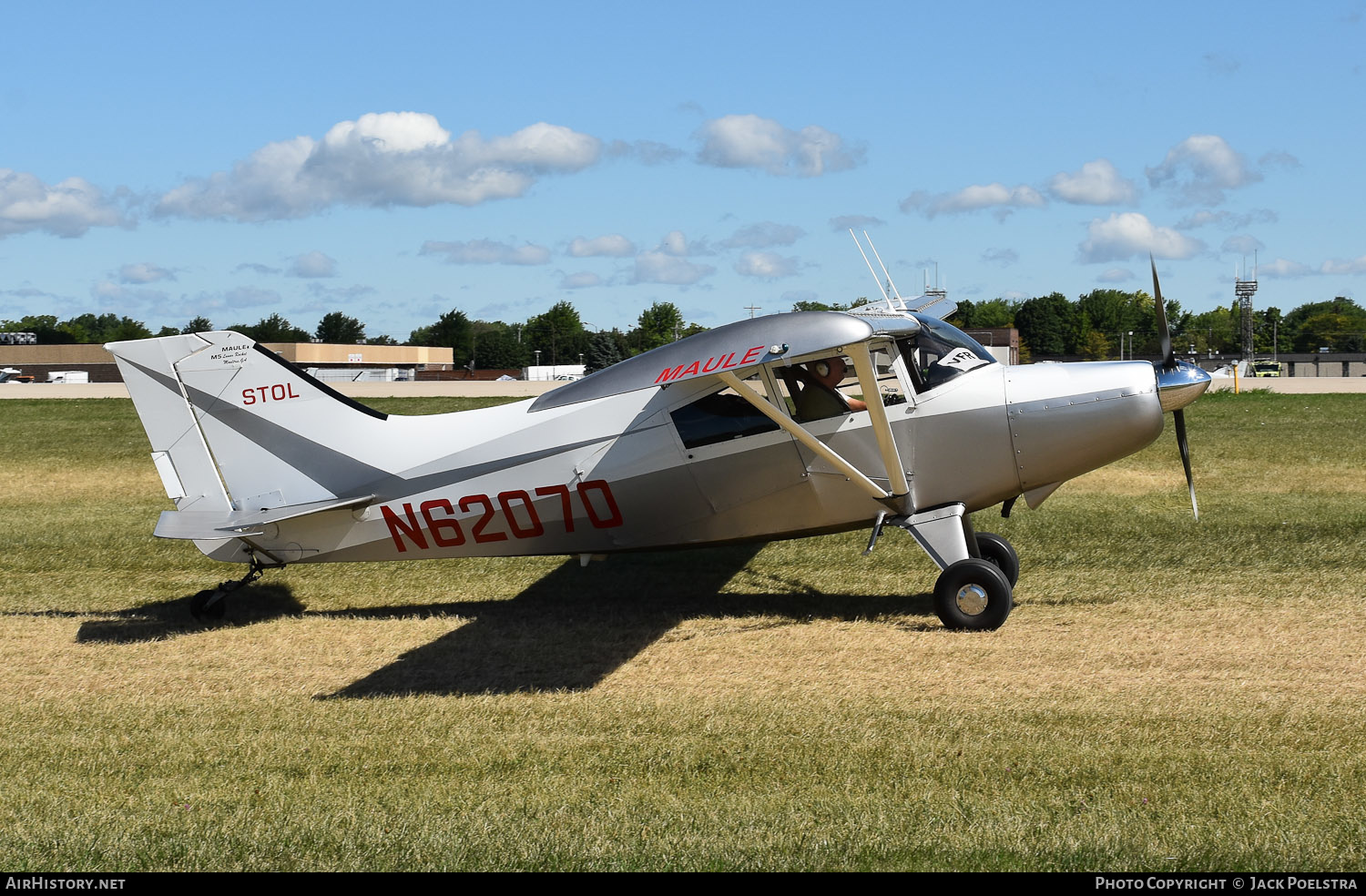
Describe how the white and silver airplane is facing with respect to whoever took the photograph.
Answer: facing to the right of the viewer

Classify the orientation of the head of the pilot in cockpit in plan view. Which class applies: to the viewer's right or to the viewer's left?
to the viewer's right
